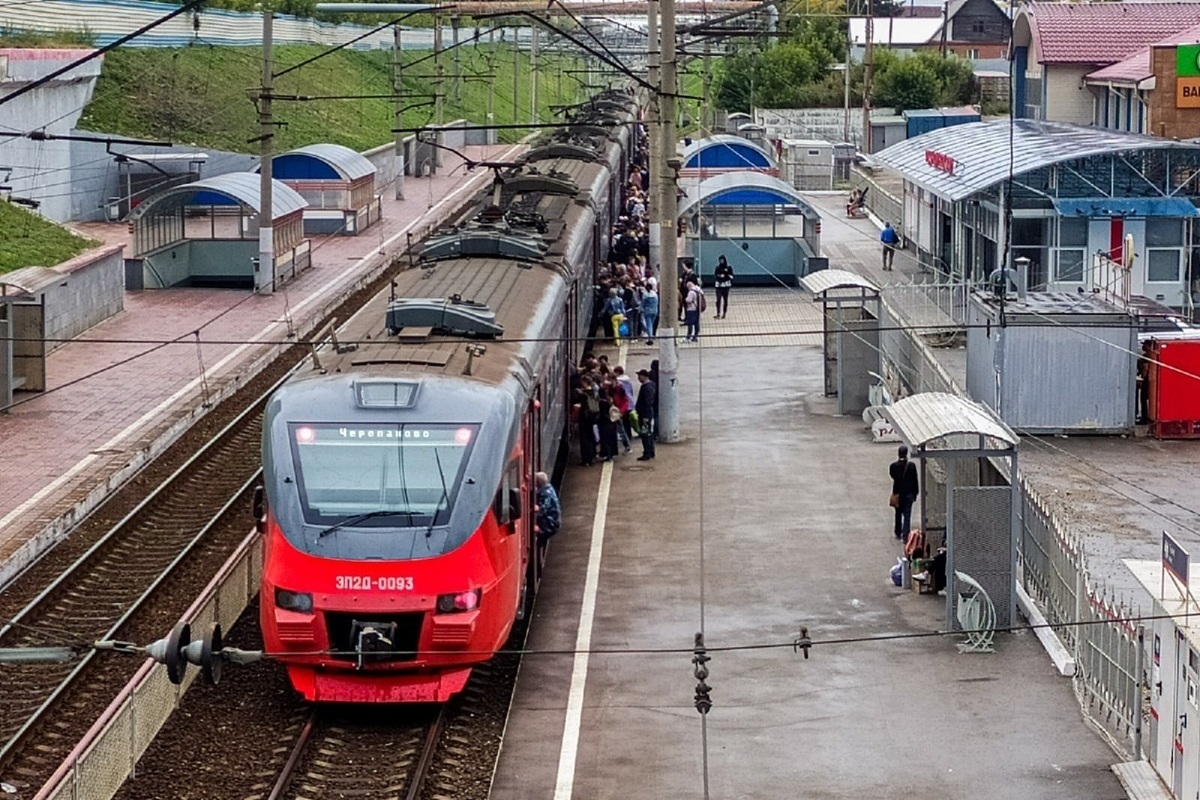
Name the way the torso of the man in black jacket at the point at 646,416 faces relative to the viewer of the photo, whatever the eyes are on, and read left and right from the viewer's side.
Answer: facing to the left of the viewer

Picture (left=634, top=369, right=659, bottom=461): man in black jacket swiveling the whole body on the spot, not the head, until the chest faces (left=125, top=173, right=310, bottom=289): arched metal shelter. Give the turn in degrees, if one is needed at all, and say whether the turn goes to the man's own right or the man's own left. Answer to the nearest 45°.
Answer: approximately 45° to the man's own right

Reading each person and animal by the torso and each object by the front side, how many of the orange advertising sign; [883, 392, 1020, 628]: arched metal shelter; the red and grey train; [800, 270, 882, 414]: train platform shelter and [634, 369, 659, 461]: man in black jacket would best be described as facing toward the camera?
2

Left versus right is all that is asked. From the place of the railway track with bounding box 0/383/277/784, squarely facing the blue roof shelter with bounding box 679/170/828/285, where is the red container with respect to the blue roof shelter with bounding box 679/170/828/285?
right

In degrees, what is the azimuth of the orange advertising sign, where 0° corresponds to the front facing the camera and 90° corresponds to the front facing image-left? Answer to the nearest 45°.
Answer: approximately 0°

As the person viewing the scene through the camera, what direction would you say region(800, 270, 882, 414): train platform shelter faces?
facing to the left of the viewer

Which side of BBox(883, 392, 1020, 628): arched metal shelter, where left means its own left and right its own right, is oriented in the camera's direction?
left

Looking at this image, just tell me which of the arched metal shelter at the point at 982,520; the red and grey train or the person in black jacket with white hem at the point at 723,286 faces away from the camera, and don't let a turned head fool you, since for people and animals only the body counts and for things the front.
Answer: the person in black jacket with white hem

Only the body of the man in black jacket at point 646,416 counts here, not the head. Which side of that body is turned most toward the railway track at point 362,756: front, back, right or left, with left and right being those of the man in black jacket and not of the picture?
left
